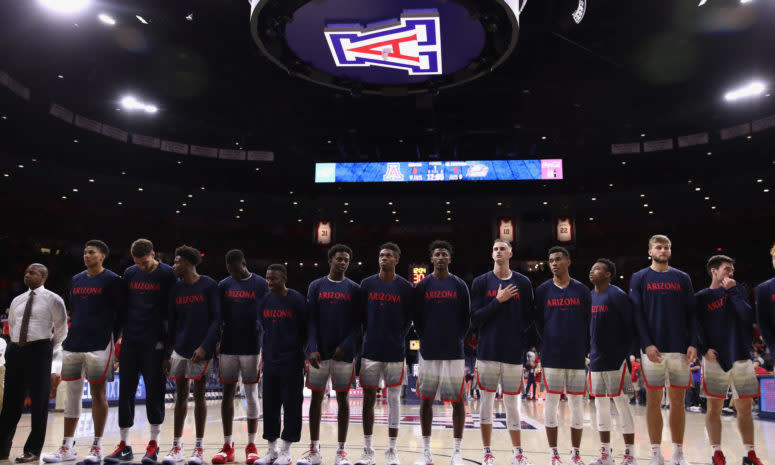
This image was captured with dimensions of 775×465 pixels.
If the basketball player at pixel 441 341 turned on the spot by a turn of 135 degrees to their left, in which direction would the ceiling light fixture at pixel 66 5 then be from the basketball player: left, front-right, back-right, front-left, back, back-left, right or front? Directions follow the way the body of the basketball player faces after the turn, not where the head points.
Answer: left

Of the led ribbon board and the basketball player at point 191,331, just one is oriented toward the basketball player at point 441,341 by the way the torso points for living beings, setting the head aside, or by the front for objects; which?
the led ribbon board

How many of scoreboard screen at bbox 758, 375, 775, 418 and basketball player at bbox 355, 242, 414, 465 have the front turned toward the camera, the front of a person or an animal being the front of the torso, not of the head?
2

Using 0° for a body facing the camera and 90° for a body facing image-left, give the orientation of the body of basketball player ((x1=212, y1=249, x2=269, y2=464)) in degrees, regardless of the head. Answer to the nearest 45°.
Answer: approximately 0°

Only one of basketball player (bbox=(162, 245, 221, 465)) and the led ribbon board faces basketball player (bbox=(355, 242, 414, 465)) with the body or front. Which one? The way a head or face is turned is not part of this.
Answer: the led ribbon board

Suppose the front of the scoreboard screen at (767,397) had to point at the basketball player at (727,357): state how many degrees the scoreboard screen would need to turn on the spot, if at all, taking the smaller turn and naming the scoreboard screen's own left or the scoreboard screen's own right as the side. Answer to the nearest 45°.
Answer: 0° — it already faces them

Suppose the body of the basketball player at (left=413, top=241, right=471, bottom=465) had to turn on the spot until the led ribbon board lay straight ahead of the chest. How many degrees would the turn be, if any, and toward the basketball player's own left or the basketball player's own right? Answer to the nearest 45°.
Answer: approximately 180°

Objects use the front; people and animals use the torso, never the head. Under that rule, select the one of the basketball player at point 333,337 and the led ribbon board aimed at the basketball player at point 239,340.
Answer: the led ribbon board
